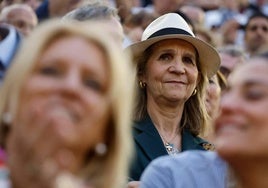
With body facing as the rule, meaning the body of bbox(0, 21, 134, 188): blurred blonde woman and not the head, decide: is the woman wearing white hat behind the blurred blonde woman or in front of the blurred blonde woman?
behind

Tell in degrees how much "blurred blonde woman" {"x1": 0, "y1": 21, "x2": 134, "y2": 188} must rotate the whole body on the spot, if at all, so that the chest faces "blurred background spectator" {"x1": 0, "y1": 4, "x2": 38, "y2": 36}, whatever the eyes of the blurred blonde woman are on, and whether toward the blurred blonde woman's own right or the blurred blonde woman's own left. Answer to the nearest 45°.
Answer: approximately 180°

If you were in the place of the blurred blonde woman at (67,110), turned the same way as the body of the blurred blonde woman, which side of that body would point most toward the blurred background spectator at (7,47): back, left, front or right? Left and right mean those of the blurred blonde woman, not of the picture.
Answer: back

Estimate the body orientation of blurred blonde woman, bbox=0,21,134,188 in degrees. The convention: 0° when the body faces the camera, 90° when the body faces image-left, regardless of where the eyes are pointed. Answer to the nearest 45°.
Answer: approximately 0°
